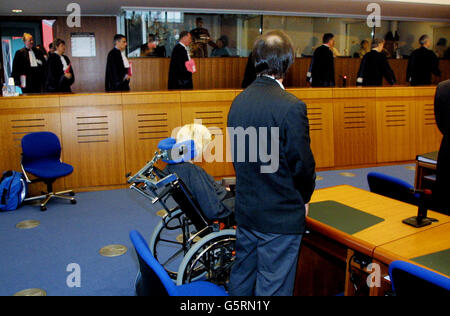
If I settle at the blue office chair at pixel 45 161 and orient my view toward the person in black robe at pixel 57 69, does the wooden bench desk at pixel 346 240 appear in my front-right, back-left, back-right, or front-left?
back-right

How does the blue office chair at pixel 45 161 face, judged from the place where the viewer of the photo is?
facing the viewer and to the right of the viewer

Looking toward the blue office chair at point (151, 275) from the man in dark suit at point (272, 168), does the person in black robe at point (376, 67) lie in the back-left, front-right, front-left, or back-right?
back-right

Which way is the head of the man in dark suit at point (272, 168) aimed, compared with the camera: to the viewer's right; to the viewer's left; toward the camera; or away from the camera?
away from the camera

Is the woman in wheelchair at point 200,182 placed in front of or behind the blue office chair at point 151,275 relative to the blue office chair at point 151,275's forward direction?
in front
